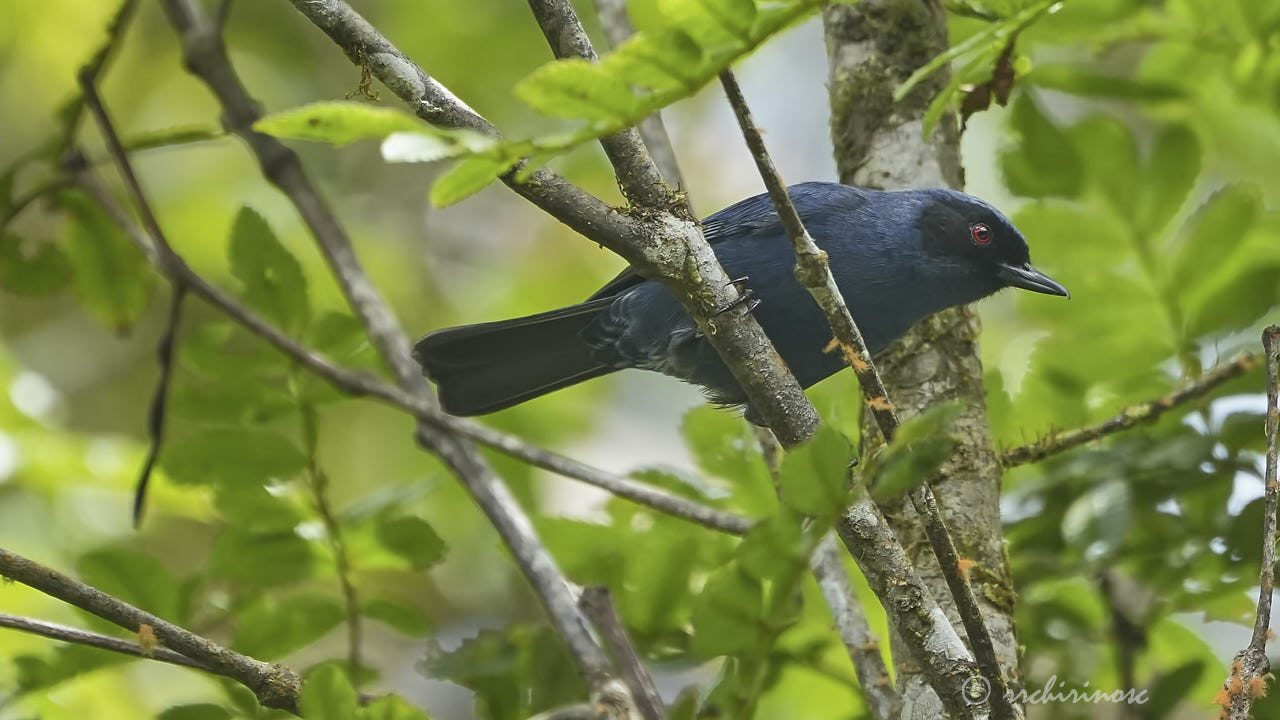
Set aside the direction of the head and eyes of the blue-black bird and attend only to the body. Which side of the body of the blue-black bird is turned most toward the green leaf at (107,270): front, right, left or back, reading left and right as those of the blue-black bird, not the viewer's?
back

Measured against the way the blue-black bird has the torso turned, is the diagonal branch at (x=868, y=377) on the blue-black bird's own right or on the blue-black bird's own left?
on the blue-black bird's own right

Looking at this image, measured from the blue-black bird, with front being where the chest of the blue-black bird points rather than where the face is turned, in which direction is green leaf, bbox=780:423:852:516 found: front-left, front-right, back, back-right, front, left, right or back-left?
right

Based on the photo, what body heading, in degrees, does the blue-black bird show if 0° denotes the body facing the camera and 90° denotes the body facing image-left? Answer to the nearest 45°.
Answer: approximately 270°

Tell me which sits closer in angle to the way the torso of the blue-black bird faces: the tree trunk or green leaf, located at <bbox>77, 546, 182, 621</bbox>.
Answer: the tree trunk

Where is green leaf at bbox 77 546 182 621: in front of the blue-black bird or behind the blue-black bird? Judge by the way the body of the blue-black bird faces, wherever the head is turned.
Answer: behind
